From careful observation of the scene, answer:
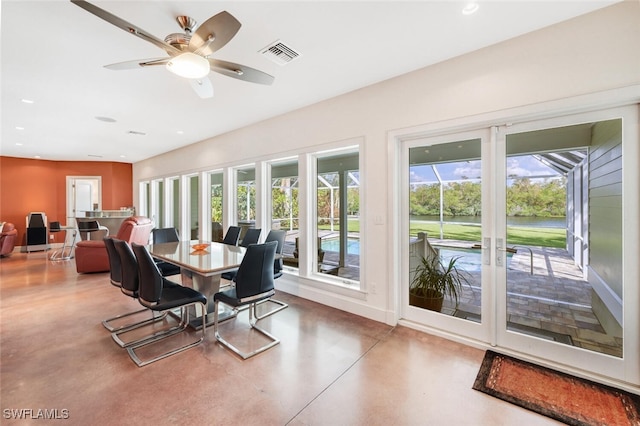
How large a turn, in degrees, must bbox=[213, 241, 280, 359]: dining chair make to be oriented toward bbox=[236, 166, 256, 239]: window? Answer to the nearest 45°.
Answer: approximately 45° to its right

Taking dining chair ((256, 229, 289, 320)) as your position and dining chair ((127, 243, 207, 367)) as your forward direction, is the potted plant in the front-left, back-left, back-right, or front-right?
back-left

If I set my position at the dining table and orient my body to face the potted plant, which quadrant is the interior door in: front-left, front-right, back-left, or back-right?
back-left

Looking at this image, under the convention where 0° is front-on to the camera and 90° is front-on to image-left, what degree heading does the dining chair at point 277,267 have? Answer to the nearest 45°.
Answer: approximately 45°

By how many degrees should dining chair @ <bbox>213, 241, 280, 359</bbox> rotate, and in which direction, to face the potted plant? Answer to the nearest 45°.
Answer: approximately 135° to its right

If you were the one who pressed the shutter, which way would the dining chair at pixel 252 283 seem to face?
facing away from the viewer and to the left of the viewer

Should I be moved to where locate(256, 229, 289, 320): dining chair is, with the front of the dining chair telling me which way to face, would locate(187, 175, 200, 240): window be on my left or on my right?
on my right

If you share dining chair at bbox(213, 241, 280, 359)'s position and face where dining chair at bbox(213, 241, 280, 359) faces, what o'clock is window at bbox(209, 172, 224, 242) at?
The window is roughly at 1 o'clock from the dining chair.

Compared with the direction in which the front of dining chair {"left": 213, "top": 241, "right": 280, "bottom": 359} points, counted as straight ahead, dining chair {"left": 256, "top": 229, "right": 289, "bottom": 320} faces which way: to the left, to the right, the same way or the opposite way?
to the left

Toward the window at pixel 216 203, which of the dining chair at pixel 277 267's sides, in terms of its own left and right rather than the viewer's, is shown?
right
